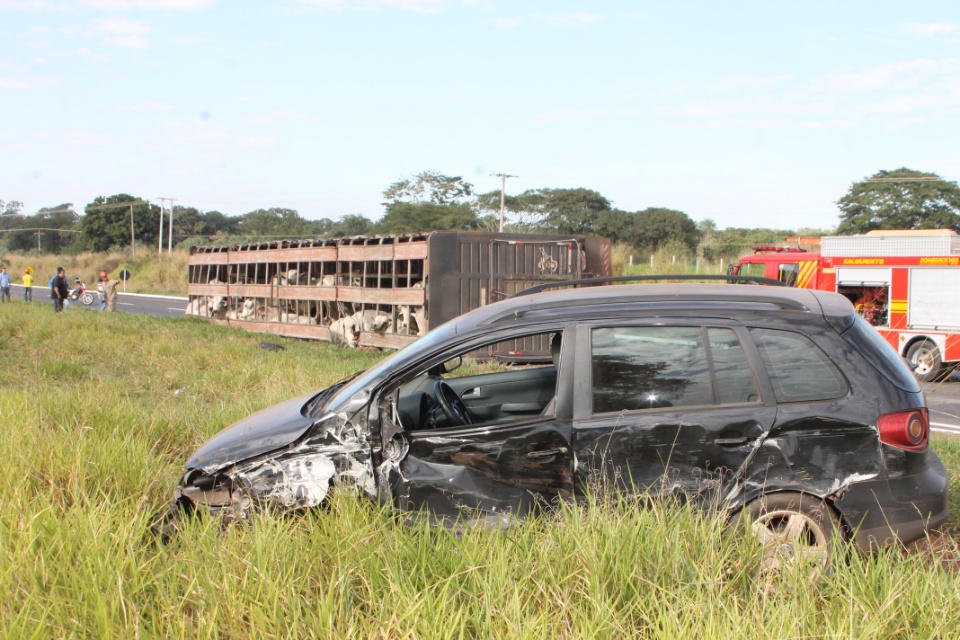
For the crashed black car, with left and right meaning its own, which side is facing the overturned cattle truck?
right

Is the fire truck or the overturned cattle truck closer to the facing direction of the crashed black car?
the overturned cattle truck

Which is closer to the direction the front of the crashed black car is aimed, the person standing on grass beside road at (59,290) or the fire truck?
the person standing on grass beside road

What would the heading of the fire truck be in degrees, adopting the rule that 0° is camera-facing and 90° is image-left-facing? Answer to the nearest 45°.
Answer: approximately 90°

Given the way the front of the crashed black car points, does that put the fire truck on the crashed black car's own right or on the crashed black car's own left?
on the crashed black car's own right

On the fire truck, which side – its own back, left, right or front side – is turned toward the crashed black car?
left

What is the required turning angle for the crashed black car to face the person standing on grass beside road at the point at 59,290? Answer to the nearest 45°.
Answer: approximately 45° to its right

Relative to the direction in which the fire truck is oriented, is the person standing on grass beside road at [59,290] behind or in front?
in front

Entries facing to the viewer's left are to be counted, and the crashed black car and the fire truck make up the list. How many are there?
2

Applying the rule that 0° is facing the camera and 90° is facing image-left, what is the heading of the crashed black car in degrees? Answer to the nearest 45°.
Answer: approximately 90°
